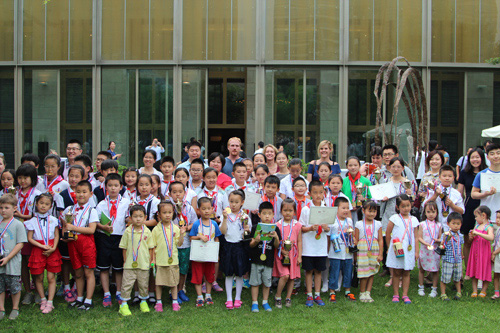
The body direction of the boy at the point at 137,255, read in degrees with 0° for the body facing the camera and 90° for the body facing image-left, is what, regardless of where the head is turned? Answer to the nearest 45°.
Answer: approximately 0°

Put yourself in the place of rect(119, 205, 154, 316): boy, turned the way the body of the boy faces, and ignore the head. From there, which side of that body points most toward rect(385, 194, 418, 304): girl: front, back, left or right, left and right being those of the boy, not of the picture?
left

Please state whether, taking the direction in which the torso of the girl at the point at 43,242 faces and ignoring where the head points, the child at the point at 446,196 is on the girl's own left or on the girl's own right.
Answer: on the girl's own left

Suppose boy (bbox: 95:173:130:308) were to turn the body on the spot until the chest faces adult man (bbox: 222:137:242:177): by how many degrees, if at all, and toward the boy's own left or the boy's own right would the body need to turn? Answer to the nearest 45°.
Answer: approximately 135° to the boy's own left

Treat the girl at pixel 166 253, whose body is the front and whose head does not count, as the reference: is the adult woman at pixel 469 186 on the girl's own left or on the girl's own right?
on the girl's own left

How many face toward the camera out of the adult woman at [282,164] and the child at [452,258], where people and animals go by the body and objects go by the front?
2

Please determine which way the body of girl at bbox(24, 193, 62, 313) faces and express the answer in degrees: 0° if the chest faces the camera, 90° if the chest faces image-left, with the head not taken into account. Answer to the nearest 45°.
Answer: approximately 0°
